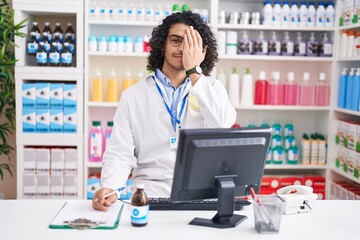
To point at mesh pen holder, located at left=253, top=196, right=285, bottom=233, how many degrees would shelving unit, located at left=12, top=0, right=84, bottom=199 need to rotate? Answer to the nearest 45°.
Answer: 0° — it already faces it

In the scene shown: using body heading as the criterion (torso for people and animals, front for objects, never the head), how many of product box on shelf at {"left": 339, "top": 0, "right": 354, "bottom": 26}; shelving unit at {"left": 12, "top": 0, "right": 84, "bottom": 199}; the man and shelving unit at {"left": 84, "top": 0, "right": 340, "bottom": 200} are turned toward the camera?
4

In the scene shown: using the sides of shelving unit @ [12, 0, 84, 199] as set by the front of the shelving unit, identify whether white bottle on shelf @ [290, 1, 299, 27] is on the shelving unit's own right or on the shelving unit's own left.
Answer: on the shelving unit's own left

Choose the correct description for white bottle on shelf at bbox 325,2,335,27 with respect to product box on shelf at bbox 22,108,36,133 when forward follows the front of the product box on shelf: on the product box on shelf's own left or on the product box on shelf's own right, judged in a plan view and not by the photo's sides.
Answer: on the product box on shelf's own left

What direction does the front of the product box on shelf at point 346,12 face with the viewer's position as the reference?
facing the viewer

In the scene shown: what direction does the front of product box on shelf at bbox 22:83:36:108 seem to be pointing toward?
toward the camera

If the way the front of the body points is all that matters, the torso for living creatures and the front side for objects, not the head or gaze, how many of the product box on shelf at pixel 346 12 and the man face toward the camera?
2

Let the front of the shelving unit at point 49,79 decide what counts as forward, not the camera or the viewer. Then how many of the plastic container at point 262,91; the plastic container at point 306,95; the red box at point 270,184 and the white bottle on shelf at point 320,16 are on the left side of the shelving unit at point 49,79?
4

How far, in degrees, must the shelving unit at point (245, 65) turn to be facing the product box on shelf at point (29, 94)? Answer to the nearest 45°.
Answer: approximately 90° to its right
